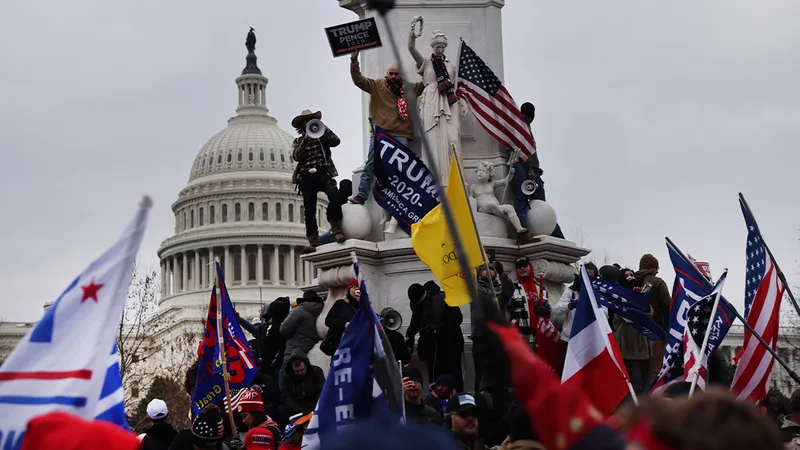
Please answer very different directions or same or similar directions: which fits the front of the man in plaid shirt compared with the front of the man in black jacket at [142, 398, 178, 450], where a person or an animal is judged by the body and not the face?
very different directions

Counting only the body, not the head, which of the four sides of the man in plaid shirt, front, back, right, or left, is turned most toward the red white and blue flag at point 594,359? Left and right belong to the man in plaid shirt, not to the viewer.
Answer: front

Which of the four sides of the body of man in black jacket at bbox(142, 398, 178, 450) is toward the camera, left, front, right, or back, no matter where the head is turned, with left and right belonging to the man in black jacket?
back

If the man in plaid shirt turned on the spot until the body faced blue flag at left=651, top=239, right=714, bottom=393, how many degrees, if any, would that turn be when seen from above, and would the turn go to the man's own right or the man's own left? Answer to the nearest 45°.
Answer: approximately 45° to the man's own left

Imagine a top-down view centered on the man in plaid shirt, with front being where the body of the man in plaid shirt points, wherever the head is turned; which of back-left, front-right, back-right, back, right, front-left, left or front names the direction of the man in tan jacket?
left

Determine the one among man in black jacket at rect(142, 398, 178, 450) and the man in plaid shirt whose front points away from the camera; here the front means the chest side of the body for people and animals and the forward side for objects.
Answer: the man in black jacket

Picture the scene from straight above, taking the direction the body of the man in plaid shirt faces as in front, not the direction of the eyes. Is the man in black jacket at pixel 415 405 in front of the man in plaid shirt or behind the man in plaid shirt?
in front

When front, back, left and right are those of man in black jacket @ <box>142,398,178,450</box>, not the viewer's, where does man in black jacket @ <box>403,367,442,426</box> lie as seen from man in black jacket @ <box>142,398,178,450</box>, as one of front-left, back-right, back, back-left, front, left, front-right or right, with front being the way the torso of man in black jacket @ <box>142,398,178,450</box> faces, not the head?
right

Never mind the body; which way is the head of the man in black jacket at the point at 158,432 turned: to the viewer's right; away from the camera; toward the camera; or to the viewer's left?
away from the camera

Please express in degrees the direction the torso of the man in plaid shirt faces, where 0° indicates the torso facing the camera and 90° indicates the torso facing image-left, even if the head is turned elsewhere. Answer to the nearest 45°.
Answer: approximately 0°
